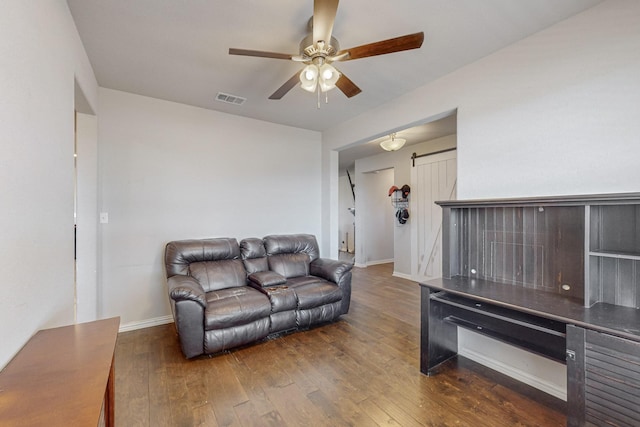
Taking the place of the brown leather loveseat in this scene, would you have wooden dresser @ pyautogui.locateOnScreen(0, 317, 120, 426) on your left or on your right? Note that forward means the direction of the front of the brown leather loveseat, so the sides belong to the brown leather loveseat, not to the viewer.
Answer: on your right

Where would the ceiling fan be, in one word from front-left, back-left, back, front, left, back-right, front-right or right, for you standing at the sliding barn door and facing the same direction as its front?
front-left

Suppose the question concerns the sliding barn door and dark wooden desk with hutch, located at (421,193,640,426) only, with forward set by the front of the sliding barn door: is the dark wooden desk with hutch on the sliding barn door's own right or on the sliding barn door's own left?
on the sliding barn door's own left

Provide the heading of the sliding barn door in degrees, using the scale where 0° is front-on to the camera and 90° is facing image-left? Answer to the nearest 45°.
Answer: approximately 45°

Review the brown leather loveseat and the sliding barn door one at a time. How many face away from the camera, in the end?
0
